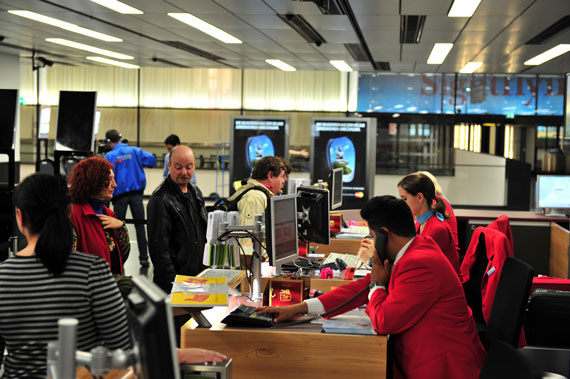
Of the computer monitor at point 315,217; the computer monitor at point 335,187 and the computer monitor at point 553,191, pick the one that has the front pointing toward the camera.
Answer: the computer monitor at point 553,191

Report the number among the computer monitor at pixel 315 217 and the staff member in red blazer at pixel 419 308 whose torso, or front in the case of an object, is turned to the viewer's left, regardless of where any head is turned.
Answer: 1

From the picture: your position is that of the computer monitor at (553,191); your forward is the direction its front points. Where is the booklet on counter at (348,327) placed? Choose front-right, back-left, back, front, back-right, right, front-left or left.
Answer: front

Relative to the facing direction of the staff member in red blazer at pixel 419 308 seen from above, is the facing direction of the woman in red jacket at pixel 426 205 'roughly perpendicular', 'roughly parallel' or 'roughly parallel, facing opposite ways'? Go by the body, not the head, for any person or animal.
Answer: roughly parallel

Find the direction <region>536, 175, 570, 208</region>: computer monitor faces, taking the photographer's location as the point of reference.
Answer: facing the viewer

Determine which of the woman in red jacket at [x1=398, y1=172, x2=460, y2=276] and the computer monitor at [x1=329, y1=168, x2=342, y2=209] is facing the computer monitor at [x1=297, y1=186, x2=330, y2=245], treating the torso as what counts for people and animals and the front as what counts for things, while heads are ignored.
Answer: the woman in red jacket

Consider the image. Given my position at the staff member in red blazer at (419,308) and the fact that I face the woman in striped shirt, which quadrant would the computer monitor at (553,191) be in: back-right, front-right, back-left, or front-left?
back-right

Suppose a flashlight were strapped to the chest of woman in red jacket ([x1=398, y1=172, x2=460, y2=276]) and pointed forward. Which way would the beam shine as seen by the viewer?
to the viewer's left

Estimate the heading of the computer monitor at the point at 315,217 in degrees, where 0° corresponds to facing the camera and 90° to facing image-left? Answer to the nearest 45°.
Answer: approximately 225°

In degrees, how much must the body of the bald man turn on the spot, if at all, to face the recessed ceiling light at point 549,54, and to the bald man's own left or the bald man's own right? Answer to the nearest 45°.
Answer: approximately 90° to the bald man's own left

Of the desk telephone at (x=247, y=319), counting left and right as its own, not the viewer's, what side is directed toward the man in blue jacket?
left

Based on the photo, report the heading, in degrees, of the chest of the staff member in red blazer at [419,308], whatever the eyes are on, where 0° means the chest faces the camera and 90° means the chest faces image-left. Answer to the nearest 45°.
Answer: approximately 90°

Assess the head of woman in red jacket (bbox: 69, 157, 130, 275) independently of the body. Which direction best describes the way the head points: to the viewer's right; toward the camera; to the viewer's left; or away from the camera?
to the viewer's right

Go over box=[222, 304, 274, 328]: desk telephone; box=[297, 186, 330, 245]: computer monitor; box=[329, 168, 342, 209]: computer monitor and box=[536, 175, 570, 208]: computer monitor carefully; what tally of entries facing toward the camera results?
1

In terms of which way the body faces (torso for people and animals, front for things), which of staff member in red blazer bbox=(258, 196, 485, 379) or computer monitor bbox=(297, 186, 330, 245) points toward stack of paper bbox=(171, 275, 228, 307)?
the staff member in red blazer

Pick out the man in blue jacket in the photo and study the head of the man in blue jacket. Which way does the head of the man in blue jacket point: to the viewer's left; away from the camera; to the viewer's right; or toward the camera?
away from the camera

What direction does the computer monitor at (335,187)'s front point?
to the viewer's right

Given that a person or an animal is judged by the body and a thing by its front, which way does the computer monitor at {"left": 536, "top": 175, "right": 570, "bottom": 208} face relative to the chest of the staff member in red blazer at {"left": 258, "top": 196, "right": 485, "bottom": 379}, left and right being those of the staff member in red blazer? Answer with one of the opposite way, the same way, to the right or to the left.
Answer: to the left
